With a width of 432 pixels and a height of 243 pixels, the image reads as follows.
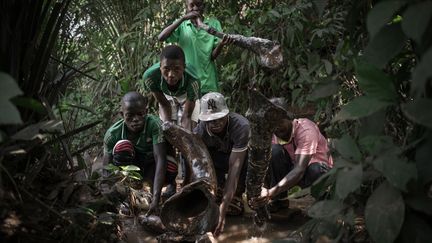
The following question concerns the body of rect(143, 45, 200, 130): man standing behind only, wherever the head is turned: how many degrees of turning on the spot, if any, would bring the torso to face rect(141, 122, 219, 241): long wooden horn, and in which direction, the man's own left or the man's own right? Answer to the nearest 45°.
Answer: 0° — they already face it

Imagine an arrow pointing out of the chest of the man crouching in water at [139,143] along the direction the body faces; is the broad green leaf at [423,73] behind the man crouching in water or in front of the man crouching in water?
in front

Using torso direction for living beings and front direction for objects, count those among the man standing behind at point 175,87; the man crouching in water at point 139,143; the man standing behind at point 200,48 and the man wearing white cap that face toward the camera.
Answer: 4

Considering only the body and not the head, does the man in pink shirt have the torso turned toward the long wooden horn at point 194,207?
yes

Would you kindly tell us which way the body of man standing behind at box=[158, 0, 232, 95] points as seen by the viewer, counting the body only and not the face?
toward the camera

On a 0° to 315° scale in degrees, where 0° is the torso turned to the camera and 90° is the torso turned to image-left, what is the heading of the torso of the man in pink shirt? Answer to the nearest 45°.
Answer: approximately 45°

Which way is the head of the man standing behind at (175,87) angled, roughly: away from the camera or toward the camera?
toward the camera

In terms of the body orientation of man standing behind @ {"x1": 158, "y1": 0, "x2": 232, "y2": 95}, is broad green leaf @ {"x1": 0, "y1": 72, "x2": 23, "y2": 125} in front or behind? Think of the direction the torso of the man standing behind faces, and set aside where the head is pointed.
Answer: in front

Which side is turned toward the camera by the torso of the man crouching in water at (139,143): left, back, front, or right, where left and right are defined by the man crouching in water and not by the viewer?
front

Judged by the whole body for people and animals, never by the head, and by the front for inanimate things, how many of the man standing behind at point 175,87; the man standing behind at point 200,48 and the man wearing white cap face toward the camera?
3

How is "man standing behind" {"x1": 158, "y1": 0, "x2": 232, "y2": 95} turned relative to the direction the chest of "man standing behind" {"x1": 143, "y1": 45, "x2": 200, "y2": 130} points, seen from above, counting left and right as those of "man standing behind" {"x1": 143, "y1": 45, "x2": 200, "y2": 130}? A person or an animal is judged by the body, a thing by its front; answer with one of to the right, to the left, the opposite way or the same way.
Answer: the same way

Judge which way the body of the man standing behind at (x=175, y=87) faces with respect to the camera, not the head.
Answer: toward the camera

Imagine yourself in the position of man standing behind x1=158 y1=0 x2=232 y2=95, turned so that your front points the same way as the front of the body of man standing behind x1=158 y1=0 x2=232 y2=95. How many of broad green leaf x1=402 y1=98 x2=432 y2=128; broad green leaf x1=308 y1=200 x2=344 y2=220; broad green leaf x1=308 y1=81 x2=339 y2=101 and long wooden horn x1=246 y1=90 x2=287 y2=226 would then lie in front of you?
4

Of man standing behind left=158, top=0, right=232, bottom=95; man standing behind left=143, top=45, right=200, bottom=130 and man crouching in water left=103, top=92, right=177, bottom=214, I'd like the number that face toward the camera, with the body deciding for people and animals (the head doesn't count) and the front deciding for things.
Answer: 3
